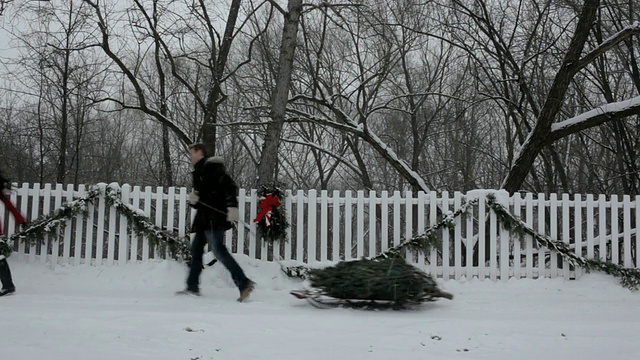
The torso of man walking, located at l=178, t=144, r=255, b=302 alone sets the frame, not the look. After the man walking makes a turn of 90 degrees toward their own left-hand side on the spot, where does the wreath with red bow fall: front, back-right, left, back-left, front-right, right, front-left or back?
back-left

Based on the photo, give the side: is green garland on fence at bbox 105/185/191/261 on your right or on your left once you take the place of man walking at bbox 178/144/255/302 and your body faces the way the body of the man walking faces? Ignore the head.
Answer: on your right

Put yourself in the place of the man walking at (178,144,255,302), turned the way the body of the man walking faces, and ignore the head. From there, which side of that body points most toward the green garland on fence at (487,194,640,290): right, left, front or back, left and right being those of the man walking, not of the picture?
back

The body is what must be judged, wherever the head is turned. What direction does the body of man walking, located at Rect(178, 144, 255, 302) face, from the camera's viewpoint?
to the viewer's left

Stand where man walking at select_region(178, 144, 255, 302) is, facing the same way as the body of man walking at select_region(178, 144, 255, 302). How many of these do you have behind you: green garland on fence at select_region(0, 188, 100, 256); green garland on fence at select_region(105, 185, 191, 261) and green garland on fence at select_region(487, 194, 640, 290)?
1

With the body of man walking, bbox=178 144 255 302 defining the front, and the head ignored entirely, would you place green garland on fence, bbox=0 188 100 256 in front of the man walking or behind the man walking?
in front
